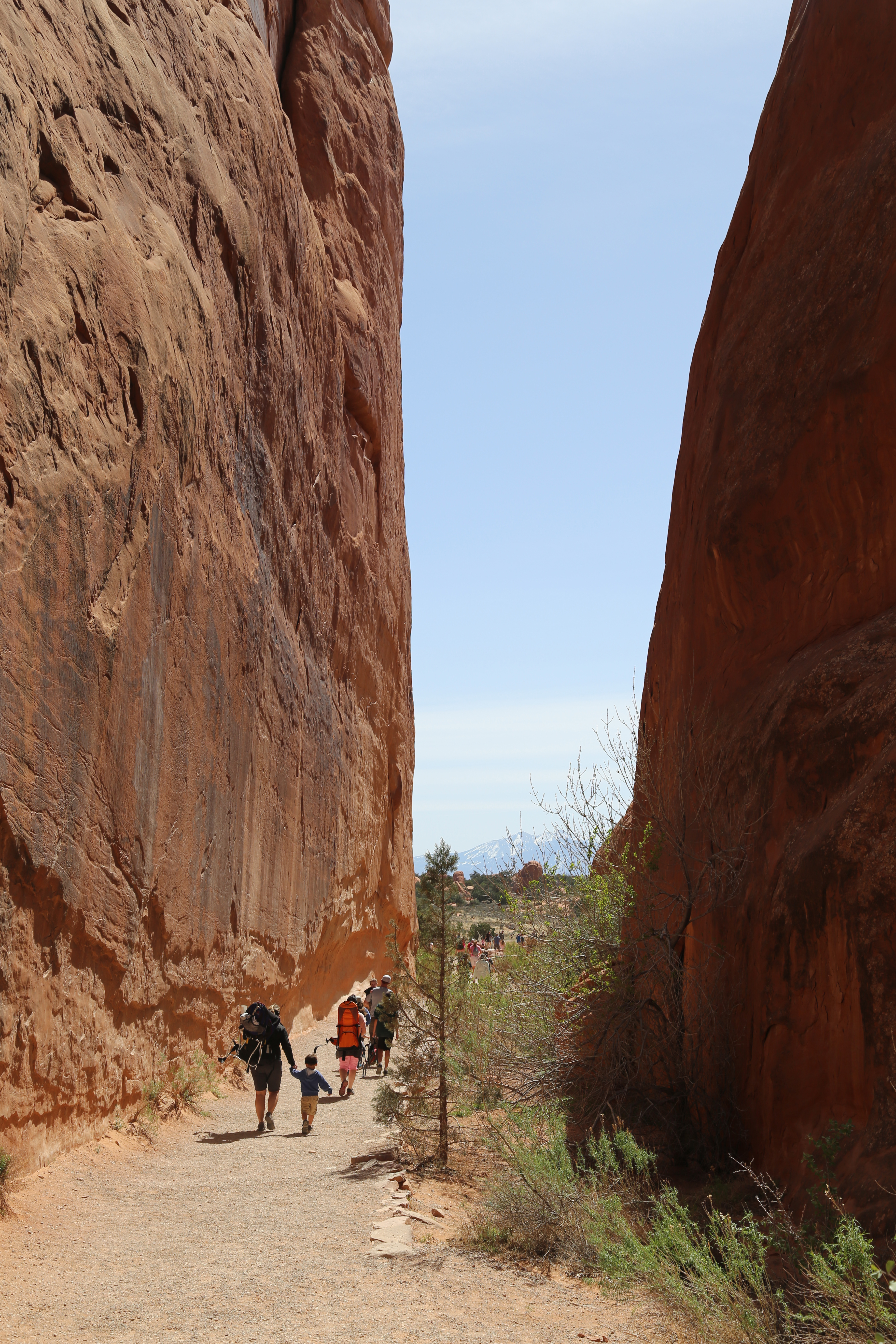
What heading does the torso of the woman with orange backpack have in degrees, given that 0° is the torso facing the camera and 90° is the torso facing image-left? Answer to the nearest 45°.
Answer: approximately 180°

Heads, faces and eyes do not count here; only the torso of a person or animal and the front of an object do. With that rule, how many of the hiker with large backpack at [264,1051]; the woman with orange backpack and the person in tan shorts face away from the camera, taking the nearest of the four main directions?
3

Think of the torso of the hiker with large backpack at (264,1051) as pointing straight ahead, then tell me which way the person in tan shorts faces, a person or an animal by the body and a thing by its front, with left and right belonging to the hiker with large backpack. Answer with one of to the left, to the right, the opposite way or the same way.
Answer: the same way

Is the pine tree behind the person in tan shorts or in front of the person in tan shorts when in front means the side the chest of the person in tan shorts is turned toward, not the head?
behind

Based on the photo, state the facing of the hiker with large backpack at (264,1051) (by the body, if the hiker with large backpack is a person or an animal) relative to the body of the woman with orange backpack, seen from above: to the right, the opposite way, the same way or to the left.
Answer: the same way

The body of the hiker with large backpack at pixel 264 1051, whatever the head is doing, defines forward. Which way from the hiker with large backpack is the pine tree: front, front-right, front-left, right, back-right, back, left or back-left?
back-right

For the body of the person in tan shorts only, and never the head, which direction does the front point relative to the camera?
away from the camera

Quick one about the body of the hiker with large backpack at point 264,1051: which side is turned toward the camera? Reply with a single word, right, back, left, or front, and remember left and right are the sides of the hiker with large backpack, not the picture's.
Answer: back

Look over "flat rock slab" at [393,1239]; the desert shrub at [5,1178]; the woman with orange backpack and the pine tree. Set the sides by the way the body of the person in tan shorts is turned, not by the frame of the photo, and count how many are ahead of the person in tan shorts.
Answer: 1

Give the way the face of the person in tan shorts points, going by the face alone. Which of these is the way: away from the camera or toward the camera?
away from the camera

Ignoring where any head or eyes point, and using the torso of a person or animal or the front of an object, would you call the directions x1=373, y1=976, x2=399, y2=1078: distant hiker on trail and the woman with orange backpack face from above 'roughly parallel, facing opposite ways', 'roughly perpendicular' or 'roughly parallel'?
roughly parallel

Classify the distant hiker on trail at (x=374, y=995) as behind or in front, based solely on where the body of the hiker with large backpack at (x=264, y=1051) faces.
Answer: in front

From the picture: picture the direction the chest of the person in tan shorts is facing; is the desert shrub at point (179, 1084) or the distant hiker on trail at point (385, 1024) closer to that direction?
the distant hiker on trail

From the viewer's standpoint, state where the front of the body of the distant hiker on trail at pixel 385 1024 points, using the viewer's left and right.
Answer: facing away from the viewer

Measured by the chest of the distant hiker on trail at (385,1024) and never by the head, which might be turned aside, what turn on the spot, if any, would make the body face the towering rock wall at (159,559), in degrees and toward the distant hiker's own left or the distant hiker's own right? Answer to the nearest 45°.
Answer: approximately 135° to the distant hiker's own left

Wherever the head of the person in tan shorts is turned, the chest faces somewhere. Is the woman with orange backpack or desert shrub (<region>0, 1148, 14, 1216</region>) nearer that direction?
the woman with orange backpack
